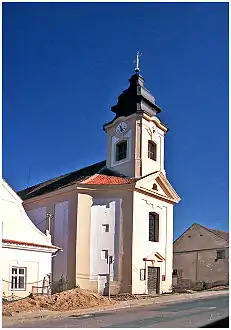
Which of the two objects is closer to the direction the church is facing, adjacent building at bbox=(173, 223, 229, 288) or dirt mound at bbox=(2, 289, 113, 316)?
the adjacent building

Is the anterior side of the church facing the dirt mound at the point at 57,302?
no

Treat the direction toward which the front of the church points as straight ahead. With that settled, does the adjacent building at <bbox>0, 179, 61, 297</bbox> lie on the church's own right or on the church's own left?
on the church's own right

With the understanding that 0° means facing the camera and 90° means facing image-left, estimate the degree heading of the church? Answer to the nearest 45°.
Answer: approximately 315°
